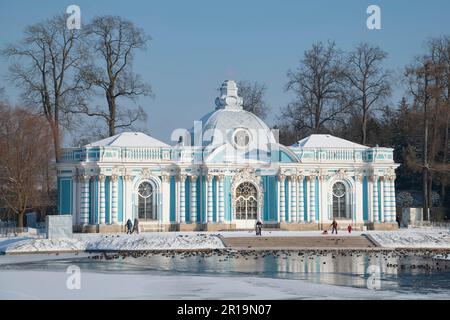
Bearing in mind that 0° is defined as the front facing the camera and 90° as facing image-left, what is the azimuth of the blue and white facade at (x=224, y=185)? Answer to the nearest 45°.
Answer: approximately 0°

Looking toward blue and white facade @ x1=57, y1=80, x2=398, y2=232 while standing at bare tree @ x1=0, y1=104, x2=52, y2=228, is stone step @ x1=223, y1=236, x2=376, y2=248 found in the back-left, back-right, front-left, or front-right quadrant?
front-right

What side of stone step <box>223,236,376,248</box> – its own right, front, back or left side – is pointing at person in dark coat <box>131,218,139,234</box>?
right

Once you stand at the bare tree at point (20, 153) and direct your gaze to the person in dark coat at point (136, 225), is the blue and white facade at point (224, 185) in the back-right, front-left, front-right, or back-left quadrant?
front-left

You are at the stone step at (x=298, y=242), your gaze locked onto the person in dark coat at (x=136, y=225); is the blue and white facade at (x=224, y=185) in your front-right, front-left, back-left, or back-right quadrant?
front-right

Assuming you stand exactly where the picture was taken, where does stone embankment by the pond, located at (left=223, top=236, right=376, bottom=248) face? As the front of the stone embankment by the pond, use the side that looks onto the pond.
facing the viewer

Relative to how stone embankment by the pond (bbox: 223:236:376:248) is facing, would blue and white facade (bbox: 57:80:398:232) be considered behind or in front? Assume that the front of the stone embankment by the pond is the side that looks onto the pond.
behind

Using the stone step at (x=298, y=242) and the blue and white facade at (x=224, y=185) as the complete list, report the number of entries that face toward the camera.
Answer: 2

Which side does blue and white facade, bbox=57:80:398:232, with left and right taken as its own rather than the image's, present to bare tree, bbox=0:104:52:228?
right

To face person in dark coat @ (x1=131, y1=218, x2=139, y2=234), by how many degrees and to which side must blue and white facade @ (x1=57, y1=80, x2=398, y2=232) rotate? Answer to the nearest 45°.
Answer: approximately 45° to its right

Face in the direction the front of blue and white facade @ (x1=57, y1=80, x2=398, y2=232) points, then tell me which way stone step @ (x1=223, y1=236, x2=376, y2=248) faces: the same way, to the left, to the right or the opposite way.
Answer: the same way
